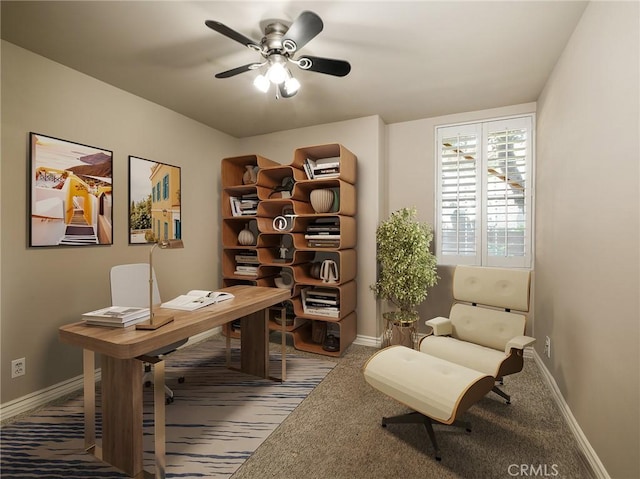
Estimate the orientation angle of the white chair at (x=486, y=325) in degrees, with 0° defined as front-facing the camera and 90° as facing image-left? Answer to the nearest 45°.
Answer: approximately 45°

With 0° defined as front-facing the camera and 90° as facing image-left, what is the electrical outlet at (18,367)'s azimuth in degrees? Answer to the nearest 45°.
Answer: approximately 315°

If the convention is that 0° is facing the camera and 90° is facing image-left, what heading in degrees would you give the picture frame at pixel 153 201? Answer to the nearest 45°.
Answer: approximately 315°

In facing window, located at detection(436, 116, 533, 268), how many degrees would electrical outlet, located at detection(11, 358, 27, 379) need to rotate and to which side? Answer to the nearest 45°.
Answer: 0° — it already faces it

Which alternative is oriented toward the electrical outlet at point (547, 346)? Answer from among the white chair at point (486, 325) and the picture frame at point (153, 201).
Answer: the picture frame

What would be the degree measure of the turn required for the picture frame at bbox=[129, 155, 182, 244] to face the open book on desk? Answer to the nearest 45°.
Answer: approximately 45° to its right

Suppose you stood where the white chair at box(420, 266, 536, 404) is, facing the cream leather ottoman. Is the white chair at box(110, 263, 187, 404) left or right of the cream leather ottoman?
right

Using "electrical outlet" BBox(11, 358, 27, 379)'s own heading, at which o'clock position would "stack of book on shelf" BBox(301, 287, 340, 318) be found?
The stack of book on shelf is roughly at 11 o'clock from the electrical outlet.

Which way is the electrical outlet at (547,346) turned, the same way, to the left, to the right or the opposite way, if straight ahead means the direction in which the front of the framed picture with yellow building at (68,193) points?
the opposite way

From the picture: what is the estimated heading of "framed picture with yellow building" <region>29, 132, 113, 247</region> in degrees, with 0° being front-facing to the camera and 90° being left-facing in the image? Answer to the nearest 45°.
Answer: approximately 315°

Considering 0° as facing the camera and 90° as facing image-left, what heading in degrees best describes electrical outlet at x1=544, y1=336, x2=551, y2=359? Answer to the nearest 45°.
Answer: approximately 45°
